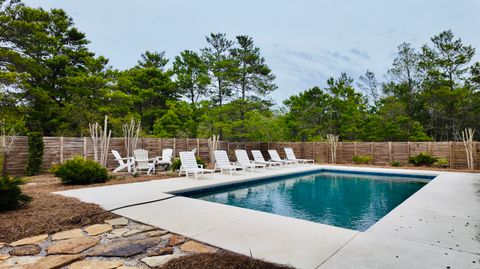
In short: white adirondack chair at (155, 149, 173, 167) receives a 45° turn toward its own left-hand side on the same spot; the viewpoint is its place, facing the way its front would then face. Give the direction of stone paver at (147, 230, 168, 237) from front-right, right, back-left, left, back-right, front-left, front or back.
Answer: front

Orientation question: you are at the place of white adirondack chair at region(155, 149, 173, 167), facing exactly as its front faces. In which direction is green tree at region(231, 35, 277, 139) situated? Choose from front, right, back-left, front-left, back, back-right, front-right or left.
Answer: back

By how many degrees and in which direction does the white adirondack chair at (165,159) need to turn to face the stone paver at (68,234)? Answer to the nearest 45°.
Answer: approximately 45° to its left

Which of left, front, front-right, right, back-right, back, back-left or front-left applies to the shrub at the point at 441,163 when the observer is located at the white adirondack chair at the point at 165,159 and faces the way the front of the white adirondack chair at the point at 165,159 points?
back-left

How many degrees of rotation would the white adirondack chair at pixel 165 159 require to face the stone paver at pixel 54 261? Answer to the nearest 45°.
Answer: approximately 45° to its left

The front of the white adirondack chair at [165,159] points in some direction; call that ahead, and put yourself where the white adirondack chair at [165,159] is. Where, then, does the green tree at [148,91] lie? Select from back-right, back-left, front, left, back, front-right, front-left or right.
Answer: back-right

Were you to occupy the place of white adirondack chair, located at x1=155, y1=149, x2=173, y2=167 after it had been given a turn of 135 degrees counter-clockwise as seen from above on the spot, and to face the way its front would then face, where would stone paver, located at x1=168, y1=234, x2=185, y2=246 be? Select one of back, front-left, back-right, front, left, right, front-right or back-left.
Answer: right

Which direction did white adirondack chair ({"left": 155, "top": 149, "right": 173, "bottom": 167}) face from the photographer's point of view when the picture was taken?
facing the viewer and to the left of the viewer

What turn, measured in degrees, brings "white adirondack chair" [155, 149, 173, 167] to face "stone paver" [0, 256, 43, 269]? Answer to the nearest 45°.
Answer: approximately 45° to its left

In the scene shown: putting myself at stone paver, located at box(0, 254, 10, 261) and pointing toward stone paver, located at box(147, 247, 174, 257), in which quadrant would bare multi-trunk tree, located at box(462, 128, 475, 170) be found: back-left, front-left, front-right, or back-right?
front-left

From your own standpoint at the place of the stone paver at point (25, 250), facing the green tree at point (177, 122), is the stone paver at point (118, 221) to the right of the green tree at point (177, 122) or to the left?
right

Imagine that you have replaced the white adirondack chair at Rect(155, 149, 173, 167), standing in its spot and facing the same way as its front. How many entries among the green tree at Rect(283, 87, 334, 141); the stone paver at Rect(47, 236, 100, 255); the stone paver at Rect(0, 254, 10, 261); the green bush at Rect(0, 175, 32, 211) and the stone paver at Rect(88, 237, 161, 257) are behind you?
1

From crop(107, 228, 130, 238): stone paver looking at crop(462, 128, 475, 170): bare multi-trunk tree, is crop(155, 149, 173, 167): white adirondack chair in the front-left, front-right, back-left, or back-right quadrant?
front-left

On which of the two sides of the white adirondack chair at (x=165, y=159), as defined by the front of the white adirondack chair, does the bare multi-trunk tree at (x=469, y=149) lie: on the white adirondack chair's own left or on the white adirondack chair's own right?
on the white adirondack chair's own left

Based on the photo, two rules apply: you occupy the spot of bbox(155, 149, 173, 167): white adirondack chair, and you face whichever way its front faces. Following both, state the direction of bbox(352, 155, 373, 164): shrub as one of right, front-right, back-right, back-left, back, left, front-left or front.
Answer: back-left

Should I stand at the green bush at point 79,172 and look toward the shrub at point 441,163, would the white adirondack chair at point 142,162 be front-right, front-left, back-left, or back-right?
front-left

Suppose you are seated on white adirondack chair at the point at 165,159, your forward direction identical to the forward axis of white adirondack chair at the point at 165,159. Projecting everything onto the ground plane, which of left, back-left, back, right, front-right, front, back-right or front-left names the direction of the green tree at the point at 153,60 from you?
back-right

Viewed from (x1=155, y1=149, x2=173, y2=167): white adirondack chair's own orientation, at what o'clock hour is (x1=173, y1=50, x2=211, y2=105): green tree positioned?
The green tree is roughly at 5 o'clock from the white adirondack chair.

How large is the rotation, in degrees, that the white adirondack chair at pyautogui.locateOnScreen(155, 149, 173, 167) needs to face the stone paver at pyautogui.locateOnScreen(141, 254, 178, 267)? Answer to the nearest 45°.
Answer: approximately 45° to its left
